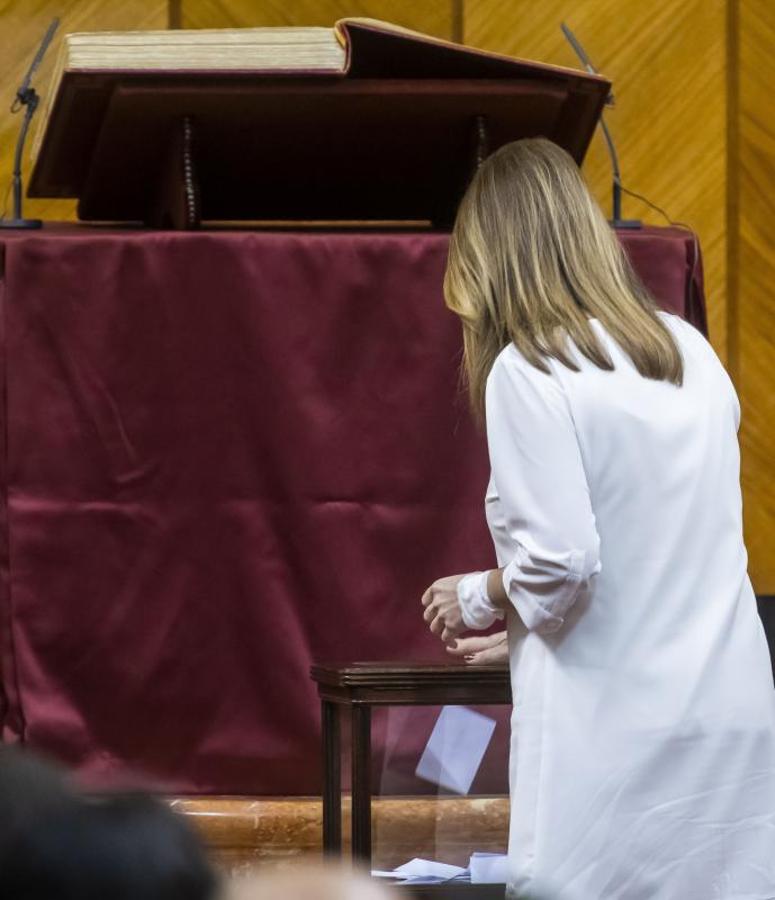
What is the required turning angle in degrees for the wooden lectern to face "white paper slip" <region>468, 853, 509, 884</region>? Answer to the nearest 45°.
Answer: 0° — it already faces it

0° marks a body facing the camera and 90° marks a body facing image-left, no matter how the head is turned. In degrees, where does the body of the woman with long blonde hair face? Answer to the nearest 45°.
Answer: approximately 135°

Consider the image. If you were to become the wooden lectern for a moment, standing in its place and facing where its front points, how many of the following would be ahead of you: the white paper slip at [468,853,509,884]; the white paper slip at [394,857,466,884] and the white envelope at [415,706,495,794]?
3

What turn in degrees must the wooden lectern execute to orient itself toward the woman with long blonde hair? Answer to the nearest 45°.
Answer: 0° — it already faces them

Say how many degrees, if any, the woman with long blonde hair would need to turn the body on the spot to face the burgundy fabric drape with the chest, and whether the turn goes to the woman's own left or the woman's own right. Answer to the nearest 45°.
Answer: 0° — they already face it

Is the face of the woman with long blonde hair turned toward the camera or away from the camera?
away from the camera
